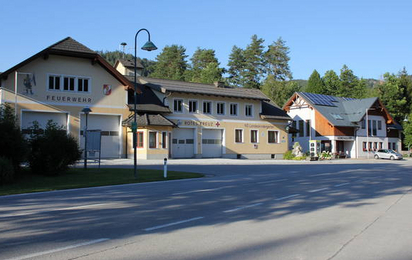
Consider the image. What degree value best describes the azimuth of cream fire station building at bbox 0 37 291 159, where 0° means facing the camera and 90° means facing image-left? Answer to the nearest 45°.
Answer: approximately 315°

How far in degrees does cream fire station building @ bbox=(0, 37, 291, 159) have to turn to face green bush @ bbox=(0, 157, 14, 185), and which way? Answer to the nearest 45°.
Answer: approximately 45° to its right

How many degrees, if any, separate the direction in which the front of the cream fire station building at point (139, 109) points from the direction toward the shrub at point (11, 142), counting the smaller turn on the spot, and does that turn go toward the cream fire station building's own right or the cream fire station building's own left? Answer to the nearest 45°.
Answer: approximately 45° to the cream fire station building's own right

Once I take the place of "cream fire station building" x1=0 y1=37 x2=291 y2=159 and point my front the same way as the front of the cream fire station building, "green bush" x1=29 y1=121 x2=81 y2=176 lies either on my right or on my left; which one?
on my right

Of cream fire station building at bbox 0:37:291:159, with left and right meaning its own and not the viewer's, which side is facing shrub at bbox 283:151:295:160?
left
